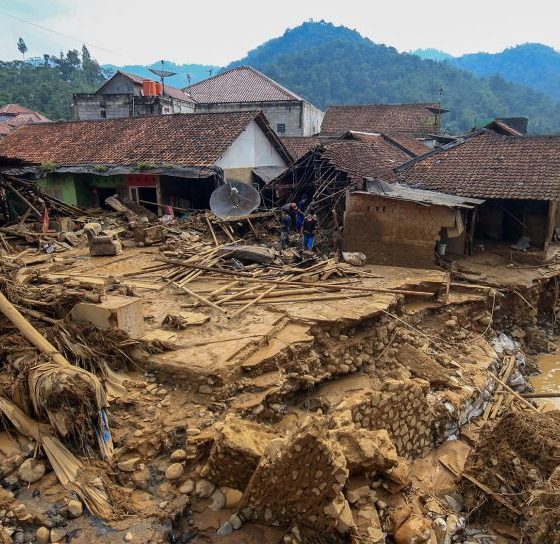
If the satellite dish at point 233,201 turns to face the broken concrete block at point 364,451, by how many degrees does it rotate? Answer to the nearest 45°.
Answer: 0° — it already faces it

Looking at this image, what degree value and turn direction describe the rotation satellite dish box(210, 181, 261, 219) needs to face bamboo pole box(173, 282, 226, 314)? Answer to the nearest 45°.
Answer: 0° — it already faces it

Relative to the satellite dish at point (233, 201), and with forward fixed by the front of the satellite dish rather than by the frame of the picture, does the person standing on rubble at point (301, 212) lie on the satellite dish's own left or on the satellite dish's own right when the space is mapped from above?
on the satellite dish's own left

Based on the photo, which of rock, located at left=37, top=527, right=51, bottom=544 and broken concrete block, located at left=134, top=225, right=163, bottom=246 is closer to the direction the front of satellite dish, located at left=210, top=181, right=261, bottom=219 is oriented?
the rock

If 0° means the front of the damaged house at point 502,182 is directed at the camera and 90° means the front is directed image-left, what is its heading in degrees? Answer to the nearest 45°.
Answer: approximately 0°

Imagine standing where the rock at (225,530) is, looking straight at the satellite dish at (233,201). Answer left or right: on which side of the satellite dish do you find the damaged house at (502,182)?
right

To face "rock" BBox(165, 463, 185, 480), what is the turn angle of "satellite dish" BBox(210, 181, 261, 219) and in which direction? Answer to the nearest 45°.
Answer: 0° — it already faces it

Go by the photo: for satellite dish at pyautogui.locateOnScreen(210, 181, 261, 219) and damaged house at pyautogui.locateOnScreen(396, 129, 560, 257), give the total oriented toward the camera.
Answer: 2
